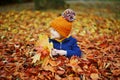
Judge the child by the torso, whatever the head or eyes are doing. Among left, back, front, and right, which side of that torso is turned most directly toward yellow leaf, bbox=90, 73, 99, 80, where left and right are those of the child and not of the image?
left

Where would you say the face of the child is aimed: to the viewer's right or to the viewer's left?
to the viewer's left

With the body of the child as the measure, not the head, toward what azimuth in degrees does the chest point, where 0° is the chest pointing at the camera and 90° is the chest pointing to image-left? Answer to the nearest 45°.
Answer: approximately 45°
